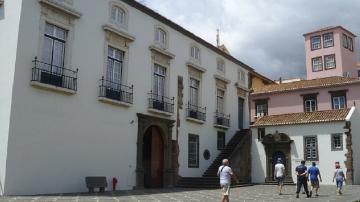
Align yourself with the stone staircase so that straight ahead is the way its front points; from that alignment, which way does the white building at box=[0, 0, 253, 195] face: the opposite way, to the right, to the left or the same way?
to the left

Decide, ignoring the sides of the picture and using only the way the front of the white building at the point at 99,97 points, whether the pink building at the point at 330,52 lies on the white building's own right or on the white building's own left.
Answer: on the white building's own left

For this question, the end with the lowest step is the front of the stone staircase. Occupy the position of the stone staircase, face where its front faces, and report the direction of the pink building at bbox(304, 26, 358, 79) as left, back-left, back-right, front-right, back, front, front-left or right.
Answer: back

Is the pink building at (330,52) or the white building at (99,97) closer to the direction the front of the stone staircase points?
the white building

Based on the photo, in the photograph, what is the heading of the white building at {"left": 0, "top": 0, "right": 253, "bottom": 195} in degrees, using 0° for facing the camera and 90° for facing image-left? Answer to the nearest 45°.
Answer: approximately 315°

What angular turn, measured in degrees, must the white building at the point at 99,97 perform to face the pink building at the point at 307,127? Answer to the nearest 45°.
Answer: approximately 90° to its left
